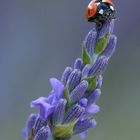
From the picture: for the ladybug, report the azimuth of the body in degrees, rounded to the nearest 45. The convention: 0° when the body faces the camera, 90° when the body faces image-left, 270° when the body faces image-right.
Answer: approximately 315°
